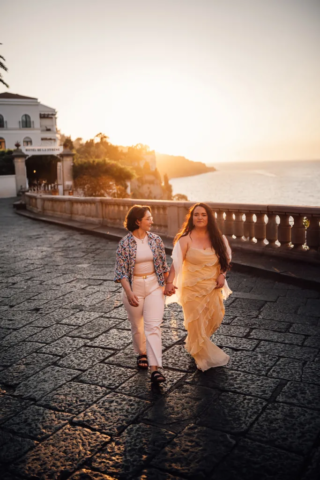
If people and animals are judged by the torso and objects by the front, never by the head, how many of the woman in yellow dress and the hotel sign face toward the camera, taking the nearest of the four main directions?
2

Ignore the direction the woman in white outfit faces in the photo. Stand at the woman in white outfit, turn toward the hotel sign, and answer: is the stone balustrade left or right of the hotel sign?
right

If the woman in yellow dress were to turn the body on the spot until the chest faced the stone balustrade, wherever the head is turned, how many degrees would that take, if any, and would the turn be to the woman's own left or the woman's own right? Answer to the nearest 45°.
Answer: approximately 180°

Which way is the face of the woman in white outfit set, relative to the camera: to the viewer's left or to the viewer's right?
to the viewer's right

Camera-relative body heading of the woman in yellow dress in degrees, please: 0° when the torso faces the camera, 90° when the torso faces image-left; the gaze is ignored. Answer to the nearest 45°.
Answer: approximately 0°

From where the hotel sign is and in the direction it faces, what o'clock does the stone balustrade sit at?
The stone balustrade is roughly at 12 o'clock from the hotel sign.

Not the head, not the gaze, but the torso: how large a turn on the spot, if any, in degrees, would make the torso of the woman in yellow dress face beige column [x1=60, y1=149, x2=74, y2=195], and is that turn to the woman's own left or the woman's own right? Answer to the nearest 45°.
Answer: approximately 180°

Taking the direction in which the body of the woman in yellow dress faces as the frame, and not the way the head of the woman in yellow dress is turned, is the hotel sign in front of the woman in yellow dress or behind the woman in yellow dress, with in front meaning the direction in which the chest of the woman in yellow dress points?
behind
